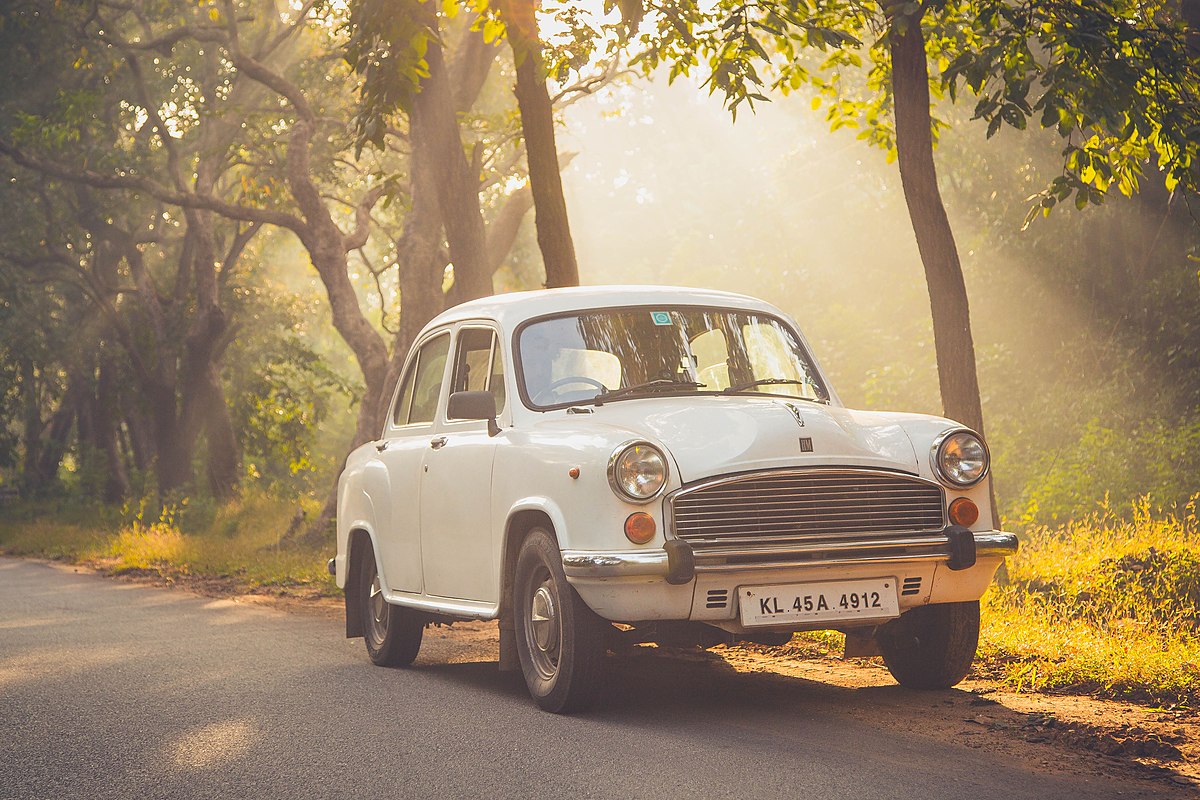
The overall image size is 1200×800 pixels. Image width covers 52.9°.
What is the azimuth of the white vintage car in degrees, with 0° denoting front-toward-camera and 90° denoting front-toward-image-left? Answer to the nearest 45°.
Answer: approximately 315°

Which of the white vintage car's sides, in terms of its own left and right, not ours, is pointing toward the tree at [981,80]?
left
